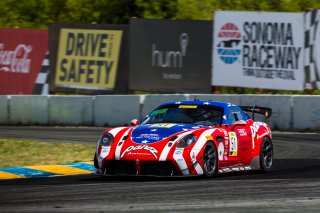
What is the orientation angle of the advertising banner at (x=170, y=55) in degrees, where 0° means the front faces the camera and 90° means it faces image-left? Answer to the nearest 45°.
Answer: approximately 0°

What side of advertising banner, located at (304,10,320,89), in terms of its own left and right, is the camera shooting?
front

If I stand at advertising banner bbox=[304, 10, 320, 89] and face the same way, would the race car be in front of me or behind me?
in front

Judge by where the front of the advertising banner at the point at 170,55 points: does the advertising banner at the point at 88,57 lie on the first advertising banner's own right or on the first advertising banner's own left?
on the first advertising banner's own right

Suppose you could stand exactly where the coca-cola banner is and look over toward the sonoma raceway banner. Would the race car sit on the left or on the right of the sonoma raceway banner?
right

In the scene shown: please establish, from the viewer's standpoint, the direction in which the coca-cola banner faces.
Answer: facing the viewer

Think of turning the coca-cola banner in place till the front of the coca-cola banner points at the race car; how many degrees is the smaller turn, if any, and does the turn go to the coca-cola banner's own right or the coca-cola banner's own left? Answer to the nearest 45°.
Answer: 0° — it already faces it

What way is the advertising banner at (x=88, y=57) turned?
toward the camera

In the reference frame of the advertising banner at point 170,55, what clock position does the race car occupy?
The race car is roughly at 12 o'clock from the advertising banner.

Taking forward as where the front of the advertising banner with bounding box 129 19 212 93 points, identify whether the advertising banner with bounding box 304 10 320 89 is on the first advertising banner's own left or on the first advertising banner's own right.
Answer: on the first advertising banner's own left

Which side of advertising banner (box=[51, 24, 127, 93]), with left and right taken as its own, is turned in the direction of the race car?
front

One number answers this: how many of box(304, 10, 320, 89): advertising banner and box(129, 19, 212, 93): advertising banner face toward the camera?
2

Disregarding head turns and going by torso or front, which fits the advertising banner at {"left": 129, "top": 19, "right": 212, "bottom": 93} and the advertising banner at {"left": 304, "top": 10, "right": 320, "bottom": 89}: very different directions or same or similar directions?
same or similar directions

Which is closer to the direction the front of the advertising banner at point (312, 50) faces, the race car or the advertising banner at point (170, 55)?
the race car

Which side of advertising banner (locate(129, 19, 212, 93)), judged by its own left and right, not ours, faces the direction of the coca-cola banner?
right

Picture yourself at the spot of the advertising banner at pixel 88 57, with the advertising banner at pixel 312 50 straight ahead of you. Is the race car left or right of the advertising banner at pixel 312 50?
right
